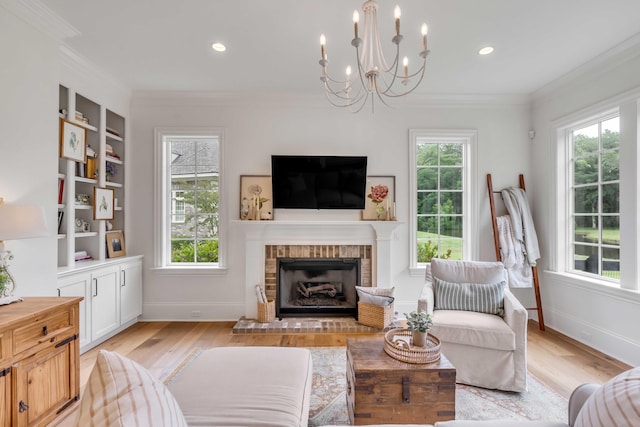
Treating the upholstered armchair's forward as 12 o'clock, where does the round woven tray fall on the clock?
The round woven tray is roughly at 1 o'clock from the upholstered armchair.

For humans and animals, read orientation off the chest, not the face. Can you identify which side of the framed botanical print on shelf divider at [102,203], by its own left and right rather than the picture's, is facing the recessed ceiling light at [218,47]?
front

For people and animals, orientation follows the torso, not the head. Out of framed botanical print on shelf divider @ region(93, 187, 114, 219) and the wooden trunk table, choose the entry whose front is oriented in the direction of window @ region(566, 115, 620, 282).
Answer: the framed botanical print on shelf divider

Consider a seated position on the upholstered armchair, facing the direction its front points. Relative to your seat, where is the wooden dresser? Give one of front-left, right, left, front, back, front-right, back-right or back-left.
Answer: front-right

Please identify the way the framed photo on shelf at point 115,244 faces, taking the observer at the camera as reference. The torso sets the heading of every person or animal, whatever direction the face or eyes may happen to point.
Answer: facing the viewer and to the right of the viewer

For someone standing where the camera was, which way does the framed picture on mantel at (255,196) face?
facing the viewer

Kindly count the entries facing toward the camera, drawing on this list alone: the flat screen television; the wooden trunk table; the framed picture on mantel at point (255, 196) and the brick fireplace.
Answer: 4

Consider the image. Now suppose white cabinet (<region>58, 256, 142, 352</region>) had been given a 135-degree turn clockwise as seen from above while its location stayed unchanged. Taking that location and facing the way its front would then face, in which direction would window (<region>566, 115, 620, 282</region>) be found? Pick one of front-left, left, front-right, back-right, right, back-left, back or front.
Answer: back-left

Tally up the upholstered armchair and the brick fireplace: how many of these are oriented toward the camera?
2

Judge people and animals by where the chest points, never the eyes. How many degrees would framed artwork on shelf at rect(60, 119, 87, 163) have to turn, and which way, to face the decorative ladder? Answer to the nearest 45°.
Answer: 0° — it already faces it

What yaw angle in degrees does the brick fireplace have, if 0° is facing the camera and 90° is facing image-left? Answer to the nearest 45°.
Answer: approximately 0°

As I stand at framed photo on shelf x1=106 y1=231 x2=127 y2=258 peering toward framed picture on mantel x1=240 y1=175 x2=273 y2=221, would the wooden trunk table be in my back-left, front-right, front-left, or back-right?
front-right

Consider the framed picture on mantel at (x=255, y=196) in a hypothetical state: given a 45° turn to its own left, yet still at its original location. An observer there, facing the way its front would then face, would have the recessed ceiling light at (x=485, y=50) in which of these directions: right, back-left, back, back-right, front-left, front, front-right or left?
front

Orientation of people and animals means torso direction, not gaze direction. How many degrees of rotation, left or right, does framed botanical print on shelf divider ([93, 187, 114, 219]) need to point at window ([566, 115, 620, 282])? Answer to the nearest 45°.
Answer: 0° — it already faces it

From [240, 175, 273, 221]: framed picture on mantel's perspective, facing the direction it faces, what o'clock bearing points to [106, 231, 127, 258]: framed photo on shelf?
The framed photo on shelf is roughly at 3 o'clock from the framed picture on mantel.

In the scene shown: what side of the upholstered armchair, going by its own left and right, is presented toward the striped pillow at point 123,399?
front

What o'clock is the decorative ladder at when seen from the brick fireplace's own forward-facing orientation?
The decorative ladder is roughly at 9 o'clock from the brick fireplace.

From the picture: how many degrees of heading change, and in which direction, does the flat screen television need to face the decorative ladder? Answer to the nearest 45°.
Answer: approximately 90° to its left

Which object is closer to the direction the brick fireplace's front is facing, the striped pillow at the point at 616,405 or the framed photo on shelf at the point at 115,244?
the striped pillow

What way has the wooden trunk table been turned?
toward the camera

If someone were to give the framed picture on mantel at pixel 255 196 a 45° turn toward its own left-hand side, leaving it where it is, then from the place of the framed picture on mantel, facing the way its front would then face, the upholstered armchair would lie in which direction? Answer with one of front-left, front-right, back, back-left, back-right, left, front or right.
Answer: front

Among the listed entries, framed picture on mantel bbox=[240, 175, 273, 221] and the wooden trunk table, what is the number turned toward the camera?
2
